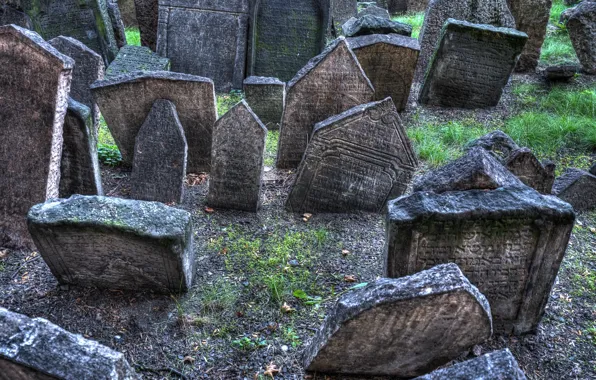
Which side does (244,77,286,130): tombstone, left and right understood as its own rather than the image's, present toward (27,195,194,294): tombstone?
front

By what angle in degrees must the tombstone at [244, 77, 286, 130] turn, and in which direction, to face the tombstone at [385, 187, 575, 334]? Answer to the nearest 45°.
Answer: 0° — it already faces it

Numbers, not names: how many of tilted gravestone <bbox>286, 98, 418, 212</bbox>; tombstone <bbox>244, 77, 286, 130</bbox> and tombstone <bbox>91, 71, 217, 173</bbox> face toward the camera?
3

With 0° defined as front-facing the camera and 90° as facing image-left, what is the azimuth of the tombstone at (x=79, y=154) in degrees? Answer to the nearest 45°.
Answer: approximately 45°

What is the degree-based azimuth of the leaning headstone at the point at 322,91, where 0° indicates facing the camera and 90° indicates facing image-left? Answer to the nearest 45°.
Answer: approximately 0°

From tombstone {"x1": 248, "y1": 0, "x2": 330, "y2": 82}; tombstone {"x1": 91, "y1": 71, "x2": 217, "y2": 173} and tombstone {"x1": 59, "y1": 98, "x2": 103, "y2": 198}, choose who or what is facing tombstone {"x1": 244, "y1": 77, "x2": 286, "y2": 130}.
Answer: tombstone {"x1": 248, "y1": 0, "x2": 330, "y2": 82}

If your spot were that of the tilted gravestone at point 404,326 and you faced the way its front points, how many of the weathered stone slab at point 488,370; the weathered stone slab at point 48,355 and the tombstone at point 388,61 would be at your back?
1

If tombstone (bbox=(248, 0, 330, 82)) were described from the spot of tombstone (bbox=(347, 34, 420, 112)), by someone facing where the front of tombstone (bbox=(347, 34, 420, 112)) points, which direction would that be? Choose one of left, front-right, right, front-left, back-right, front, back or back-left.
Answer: back-right

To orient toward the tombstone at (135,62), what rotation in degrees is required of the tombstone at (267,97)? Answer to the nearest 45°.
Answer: approximately 135° to its right

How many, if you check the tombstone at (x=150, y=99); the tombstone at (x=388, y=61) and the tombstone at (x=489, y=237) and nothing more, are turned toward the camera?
3

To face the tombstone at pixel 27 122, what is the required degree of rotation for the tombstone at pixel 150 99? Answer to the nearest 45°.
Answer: approximately 45° to its right

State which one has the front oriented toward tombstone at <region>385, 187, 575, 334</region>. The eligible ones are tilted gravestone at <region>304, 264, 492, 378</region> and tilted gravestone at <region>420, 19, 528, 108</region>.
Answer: tilted gravestone at <region>420, 19, 528, 108</region>

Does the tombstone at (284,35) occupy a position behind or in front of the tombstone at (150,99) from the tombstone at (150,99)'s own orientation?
behind

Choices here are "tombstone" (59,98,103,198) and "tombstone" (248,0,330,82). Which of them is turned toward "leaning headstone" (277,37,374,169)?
"tombstone" (248,0,330,82)

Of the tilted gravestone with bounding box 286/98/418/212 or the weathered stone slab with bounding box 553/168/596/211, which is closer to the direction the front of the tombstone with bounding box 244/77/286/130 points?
the tilted gravestone

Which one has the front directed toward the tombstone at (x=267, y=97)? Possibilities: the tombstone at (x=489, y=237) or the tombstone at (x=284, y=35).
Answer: the tombstone at (x=284, y=35)

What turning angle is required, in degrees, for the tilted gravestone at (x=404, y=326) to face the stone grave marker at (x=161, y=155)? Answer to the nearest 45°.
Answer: approximately 135° to its right

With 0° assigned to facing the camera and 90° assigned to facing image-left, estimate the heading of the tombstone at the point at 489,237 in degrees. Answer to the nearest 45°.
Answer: approximately 0°

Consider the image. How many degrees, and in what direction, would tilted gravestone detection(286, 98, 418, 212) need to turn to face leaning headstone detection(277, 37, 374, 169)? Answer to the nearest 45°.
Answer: approximately 135° to its right

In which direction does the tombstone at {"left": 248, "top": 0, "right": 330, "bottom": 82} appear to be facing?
toward the camera

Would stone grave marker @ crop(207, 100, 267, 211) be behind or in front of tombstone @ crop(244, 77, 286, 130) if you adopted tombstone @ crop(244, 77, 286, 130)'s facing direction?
in front
